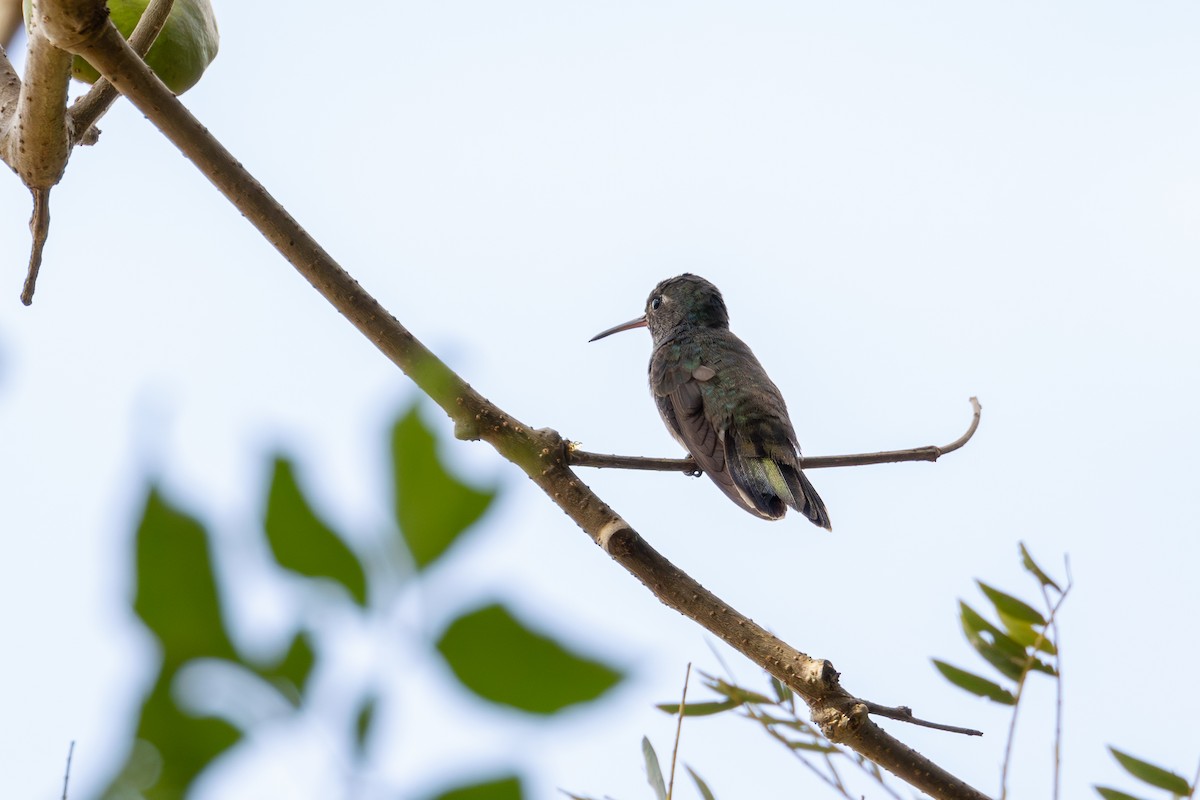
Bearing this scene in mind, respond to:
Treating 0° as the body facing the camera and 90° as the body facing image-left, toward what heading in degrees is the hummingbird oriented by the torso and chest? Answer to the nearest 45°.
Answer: approximately 135°

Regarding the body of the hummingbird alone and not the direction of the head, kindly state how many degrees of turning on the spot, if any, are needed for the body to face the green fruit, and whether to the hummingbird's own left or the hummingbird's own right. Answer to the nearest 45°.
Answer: approximately 90° to the hummingbird's own left

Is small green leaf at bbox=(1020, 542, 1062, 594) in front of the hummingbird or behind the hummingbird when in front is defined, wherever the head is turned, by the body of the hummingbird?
behind
